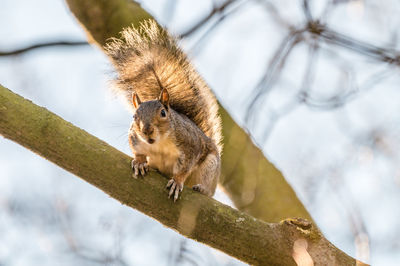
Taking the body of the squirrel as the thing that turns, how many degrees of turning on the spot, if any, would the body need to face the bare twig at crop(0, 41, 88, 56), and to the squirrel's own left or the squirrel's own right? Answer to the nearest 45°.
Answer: approximately 45° to the squirrel's own right

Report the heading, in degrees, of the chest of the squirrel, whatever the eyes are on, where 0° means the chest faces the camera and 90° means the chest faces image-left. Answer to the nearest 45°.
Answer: approximately 45°
